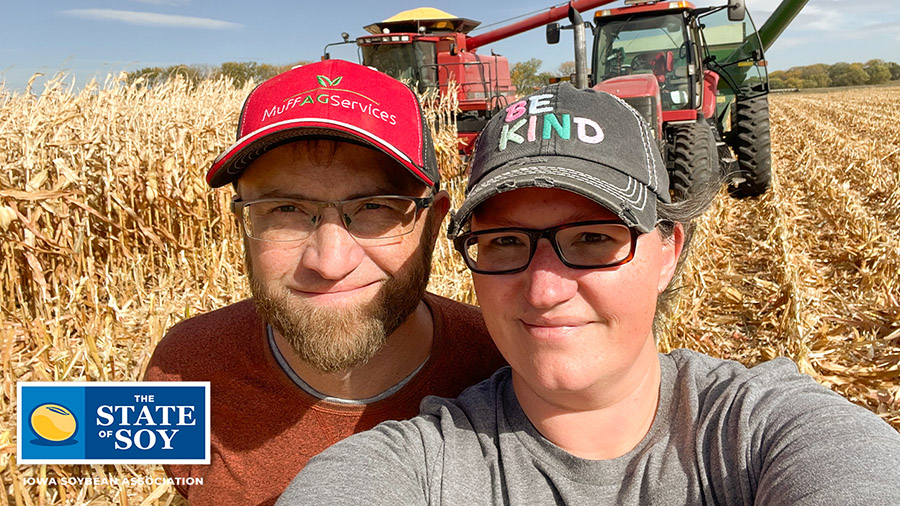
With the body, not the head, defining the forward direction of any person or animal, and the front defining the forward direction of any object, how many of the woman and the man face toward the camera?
2

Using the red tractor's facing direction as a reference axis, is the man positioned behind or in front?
in front

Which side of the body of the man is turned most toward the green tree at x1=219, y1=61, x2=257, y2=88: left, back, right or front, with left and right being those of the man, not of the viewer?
back

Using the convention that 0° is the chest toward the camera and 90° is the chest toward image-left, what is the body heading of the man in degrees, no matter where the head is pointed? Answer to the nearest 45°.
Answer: approximately 0°

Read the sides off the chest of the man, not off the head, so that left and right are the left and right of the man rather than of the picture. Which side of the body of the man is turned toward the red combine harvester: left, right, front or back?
back

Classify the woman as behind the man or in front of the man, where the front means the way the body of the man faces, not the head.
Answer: in front
